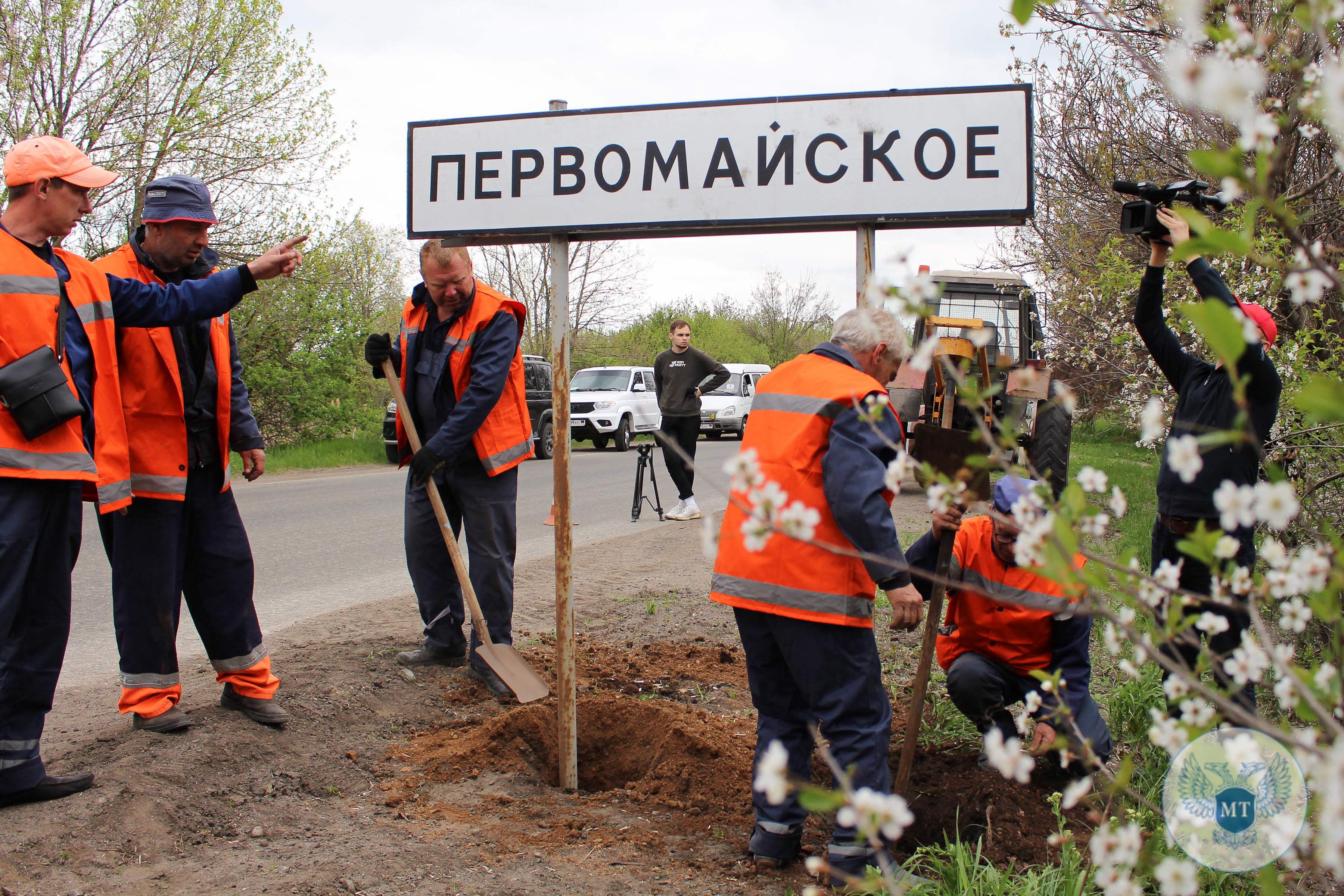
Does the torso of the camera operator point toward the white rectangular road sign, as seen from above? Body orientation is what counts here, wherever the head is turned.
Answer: yes

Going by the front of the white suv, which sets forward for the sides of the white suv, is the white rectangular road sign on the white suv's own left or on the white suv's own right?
on the white suv's own left

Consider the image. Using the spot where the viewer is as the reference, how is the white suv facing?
facing the viewer and to the left of the viewer

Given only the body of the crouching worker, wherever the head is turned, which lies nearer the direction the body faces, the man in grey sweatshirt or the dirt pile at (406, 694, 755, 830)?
the dirt pile

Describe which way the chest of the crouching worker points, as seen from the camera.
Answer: toward the camera

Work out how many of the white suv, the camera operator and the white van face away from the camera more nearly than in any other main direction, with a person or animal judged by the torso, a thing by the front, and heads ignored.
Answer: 0

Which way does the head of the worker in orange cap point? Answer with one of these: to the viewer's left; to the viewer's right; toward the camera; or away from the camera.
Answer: to the viewer's right
